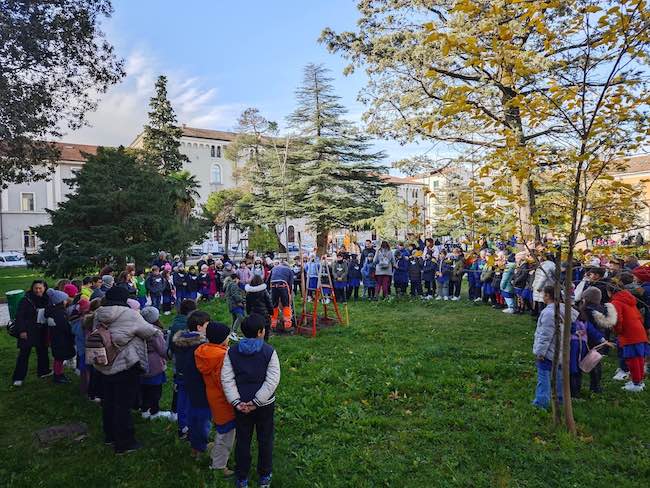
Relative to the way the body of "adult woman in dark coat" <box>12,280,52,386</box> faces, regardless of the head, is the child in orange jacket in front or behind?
in front

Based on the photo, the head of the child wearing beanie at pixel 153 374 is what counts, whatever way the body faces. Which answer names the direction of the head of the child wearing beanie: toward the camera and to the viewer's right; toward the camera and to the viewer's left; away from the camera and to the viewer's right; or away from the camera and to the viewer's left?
away from the camera and to the viewer's right

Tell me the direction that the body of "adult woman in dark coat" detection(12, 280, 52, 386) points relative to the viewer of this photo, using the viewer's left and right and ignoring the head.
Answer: facing the viewer and to the right of the viewer

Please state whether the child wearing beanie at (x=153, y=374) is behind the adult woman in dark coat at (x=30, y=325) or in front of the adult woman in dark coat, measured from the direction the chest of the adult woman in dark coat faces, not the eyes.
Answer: in front

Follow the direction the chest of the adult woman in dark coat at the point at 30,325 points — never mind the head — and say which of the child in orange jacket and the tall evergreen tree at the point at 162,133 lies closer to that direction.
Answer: the child in orange jacket

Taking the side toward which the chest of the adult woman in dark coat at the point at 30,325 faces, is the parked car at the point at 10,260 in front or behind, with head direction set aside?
behind

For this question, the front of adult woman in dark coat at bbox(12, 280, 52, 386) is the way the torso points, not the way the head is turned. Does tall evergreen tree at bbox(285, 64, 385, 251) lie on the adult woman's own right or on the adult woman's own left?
on the adult woman's own left

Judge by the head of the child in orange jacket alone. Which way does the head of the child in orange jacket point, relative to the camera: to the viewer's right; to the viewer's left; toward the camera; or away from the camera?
away from the camera

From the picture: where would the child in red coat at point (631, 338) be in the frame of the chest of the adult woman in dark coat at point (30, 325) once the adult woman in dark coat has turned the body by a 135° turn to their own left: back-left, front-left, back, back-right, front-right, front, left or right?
back-right

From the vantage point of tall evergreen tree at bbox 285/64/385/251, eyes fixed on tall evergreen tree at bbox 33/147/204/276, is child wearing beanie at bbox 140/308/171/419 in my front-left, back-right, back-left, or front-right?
front-left

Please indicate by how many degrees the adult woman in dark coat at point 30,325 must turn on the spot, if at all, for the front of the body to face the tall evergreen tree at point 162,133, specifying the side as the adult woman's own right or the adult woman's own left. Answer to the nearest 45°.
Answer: approximately 135° to the adult woman's own left

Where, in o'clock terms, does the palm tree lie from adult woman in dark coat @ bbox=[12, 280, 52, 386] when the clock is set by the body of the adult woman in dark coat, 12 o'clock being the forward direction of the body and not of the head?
The palm tree is roughly at 8 o'clock from the adult woman in dark coat.
